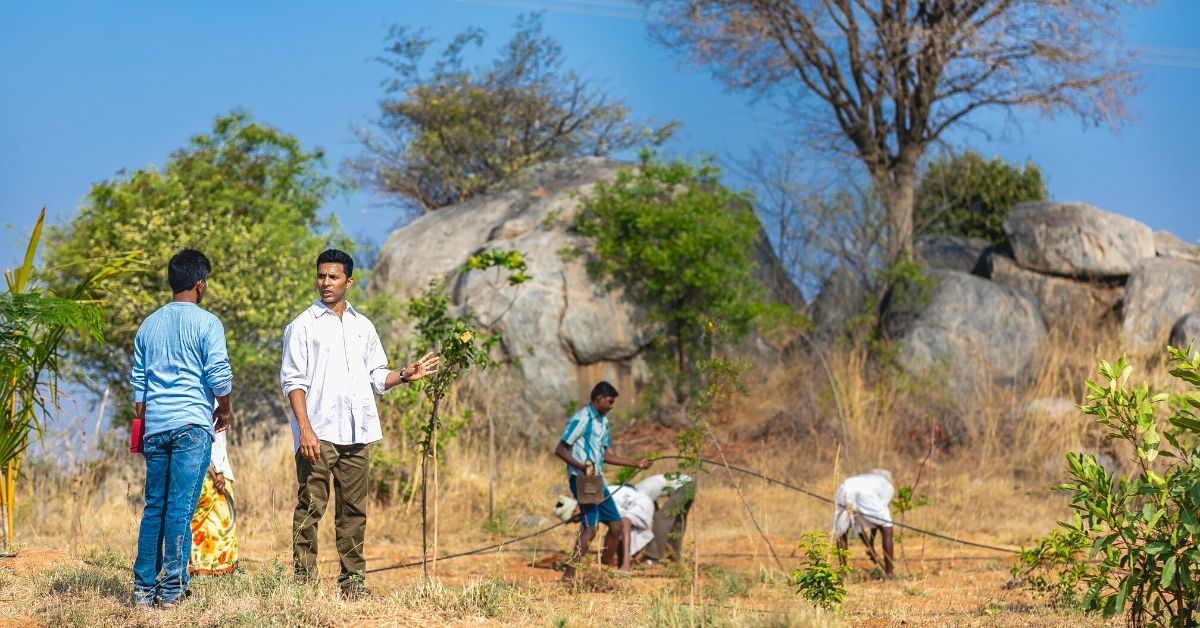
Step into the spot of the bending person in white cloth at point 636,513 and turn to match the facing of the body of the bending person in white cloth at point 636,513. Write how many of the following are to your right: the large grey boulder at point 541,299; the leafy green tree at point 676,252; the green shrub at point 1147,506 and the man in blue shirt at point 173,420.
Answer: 2

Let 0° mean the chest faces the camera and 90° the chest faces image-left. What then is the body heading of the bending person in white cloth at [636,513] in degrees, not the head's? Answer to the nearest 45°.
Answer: approximately 90°

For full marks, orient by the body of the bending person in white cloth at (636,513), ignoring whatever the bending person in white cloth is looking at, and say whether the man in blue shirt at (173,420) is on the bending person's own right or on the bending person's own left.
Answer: on the bending person's own left
